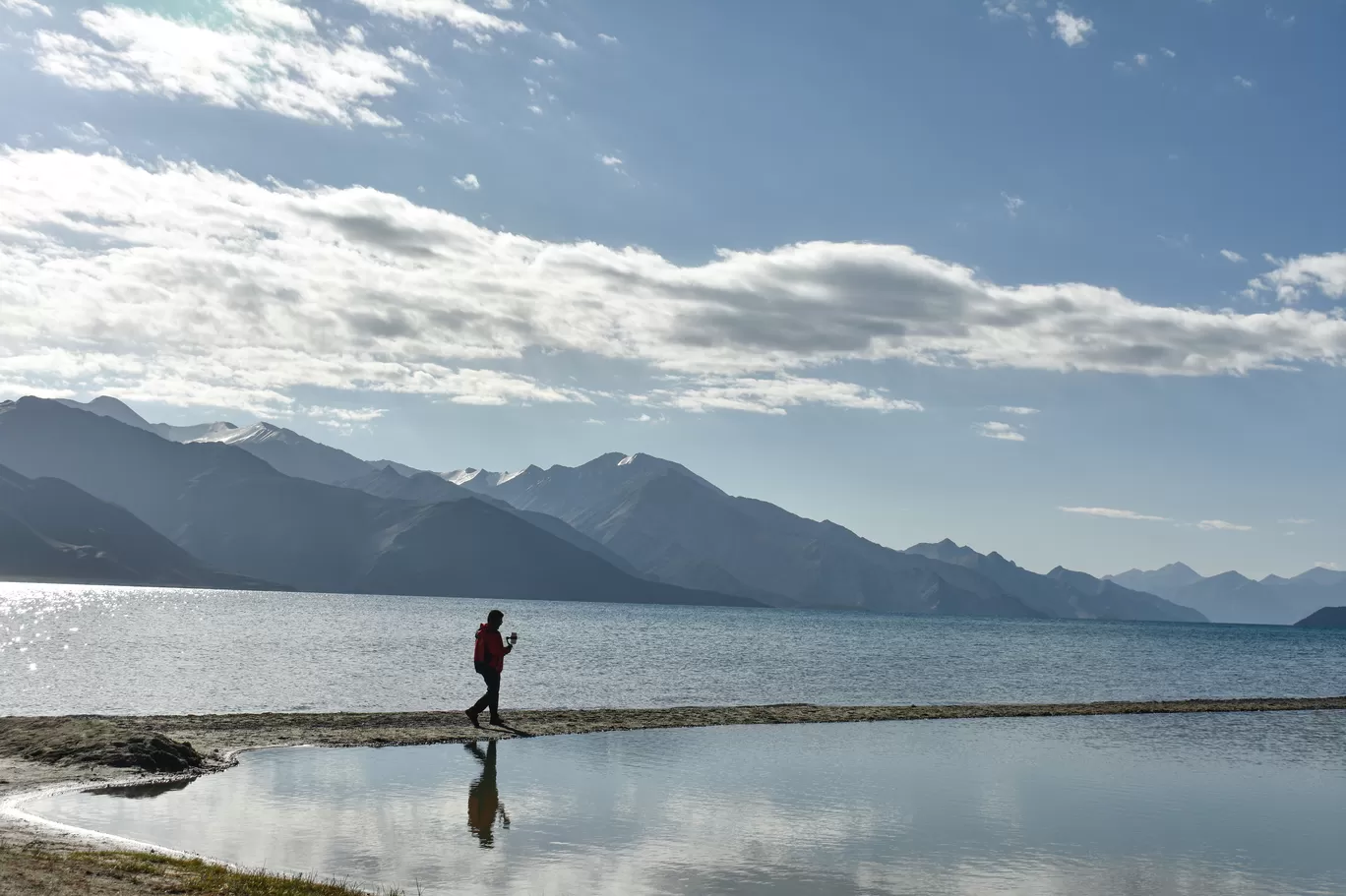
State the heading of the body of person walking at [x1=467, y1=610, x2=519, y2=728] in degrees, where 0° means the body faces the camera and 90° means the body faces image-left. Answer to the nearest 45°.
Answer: approximately 270°

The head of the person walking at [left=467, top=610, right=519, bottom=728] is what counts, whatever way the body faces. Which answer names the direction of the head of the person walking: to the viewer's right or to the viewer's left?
to the viewer's right
